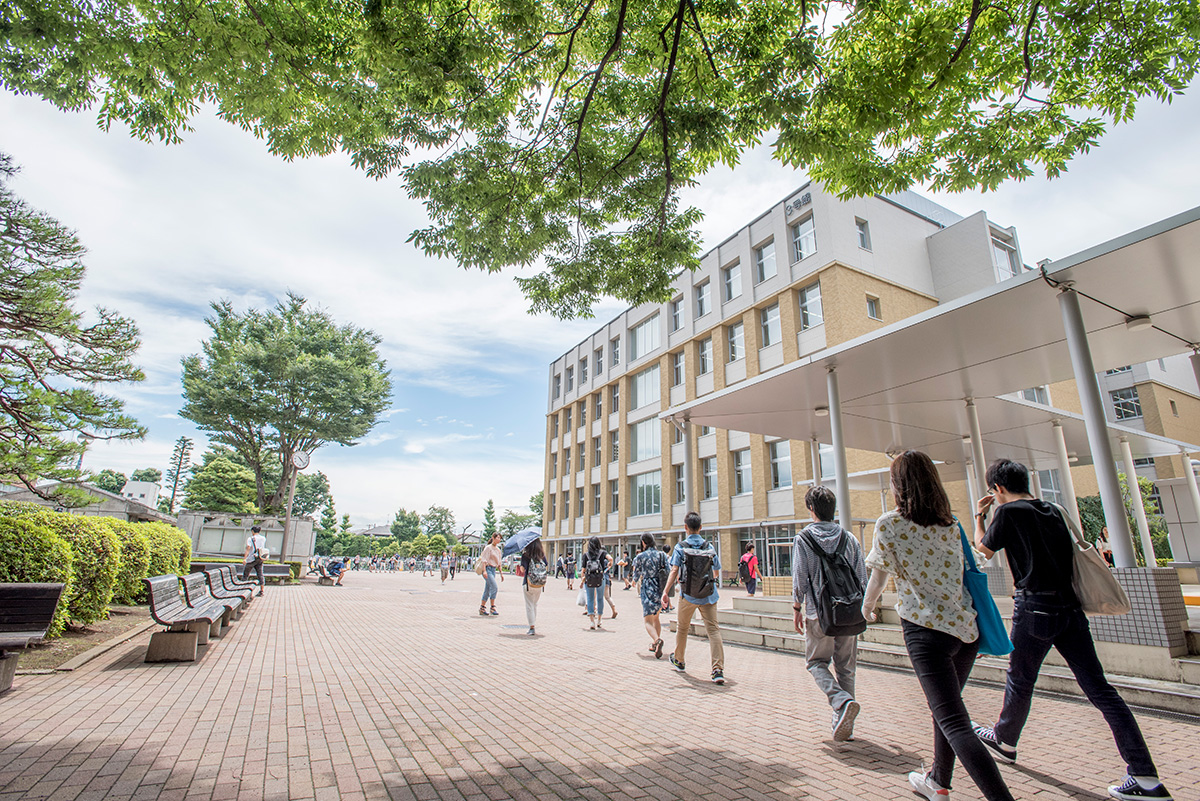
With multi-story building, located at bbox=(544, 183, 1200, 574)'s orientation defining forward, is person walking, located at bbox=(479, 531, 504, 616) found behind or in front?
in front

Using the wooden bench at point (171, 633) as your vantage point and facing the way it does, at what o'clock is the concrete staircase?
The concrete staircase is roughly at 12 o'clock from the wooden bench.

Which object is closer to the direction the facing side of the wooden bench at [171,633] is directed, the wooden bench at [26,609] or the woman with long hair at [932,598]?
the woman with long hair

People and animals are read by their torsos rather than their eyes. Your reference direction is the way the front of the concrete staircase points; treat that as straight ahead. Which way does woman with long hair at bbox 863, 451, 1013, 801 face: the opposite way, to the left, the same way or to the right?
to the right

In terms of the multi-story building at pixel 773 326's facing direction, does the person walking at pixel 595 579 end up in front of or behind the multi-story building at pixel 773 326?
in front

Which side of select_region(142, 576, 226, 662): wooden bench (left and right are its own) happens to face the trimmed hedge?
back

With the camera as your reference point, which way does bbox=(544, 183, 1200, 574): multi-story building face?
facing the viewer and to the left of the viewer

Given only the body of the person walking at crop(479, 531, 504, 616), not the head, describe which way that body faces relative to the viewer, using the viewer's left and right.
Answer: facing the viewer and to the right of the viewer

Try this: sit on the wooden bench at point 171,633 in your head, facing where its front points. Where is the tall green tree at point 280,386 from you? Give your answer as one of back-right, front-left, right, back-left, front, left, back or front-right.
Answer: back-left

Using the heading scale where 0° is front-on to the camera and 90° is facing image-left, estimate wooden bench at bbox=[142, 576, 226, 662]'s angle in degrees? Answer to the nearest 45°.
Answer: approximately 315°

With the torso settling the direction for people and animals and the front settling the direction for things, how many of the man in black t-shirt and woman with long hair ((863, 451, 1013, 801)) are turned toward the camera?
0

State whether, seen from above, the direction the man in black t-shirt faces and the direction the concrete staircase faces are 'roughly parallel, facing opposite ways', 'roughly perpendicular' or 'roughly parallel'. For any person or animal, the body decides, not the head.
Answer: roughly perpendicular

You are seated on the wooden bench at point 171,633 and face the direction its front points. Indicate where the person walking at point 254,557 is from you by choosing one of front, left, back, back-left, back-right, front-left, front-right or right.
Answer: back-left

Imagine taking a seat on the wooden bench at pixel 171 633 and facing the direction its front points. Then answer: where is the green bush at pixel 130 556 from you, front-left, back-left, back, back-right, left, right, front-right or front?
back-left

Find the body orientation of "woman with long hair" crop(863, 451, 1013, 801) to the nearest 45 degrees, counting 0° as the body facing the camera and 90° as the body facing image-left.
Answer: approximately 135°

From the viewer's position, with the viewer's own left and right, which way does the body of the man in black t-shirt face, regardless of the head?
facing away from the viewer and to the left of the viewer

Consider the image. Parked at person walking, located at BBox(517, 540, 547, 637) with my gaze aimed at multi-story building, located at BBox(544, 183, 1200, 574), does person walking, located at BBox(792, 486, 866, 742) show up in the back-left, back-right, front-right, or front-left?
back-right

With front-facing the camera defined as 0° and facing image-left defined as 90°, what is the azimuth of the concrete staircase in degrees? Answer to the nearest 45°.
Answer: approximately 45°

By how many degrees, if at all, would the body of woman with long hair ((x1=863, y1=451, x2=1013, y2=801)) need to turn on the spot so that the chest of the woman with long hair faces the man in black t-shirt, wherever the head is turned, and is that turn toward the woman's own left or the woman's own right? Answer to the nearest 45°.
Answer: approximately 90° to the woman's own right
